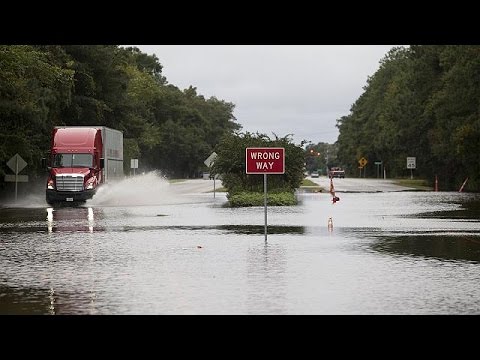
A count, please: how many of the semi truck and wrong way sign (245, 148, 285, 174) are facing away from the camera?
0

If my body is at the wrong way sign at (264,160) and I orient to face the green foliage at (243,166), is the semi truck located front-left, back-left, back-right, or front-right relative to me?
front-left

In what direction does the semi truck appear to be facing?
toward the camera

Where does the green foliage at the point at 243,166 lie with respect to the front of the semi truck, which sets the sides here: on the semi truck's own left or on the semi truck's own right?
on the semi truck's own left

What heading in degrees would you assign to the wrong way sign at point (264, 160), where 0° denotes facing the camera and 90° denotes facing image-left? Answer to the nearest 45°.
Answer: approximately 0°
